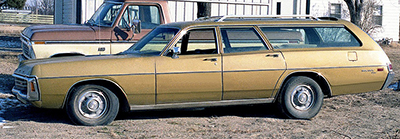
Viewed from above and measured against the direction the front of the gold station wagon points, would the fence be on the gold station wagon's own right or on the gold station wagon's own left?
on the gold station wagon's own right

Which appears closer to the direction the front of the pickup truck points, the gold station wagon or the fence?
the fence

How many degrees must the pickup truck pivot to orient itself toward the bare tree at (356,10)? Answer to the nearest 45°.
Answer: approximately 135° to its right

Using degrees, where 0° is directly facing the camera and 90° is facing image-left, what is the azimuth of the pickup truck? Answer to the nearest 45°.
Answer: approximately 90°

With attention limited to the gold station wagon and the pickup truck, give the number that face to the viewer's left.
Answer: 2

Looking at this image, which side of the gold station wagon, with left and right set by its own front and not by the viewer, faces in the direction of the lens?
left

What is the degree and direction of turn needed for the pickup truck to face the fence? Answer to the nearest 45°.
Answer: approximately 90° to its right

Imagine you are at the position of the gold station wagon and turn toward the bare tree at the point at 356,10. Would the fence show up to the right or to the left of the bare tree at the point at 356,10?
left

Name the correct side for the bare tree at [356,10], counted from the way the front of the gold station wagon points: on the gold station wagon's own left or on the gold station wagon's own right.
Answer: on the gold station wagon's own right

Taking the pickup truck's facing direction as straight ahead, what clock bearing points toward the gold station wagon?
The gold station wagon is roughly at 8 o'clock from the pickup truck.
